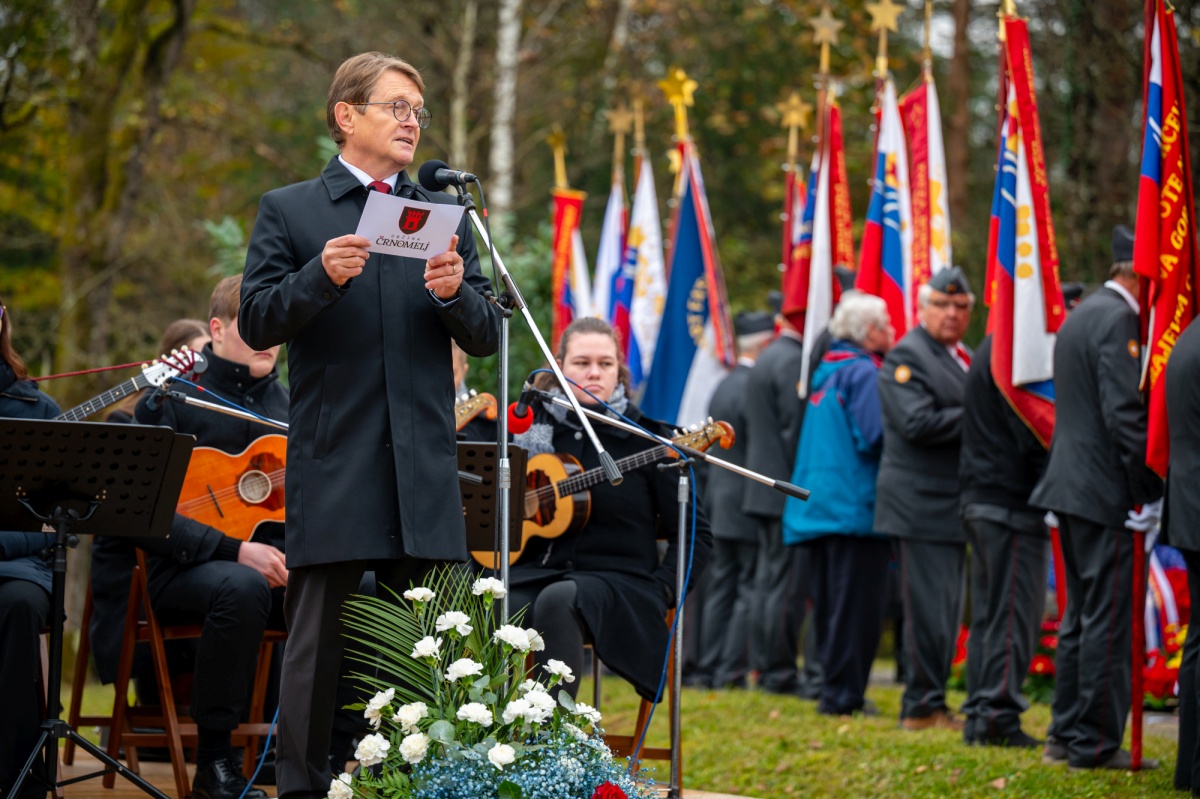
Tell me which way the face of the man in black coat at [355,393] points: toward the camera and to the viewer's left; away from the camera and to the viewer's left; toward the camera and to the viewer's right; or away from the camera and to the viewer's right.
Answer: toward the camera and to the viewer's right

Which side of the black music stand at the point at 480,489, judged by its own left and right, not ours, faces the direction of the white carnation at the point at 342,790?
back

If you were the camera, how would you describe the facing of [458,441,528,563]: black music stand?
facing away from the viewer

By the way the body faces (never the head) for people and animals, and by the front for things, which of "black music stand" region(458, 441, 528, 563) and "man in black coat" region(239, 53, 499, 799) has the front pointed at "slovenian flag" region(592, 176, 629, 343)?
the black music stand

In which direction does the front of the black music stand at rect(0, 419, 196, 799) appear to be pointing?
away from the camera

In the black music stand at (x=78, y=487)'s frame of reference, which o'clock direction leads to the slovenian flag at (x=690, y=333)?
The slovenian flag is roughly at 1 o'clock from the black music stand.
